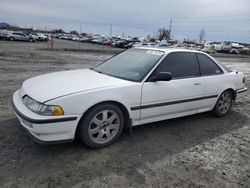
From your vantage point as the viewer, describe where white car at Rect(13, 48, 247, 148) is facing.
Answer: facing the viewer and to the left of the viewer
